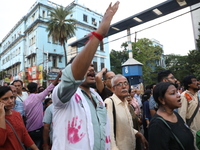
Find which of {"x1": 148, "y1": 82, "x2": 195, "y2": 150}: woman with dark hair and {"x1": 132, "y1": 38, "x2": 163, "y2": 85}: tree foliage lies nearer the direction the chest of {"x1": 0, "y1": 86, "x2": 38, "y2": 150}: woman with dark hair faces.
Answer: the woman with dark hair

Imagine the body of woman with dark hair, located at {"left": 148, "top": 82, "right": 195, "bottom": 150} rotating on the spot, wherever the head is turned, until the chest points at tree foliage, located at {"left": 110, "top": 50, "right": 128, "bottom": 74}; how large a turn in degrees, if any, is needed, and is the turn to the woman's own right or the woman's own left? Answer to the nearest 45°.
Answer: approximately 135° to the woman's own left

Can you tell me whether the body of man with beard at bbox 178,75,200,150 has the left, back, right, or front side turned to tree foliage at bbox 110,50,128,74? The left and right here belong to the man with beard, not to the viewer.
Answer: back

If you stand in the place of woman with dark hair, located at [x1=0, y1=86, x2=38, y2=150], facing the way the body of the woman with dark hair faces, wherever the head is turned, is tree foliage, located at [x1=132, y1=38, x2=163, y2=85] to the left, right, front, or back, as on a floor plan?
left

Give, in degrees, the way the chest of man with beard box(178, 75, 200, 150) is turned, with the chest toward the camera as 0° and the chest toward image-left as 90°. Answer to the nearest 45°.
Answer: approximately 315°

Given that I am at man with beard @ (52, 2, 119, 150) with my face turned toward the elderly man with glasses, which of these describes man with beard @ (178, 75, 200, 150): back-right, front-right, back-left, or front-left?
front-right

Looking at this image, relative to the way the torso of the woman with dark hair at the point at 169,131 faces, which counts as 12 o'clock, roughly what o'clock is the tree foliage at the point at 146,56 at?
The tree foliage is roughly at 7 o'clock from the woman with dark hair.

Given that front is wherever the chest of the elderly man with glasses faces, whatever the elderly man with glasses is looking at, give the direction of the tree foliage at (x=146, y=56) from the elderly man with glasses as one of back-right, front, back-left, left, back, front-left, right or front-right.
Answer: back-left

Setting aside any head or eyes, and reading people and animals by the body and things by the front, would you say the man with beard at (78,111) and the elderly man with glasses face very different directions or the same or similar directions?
same or similar directions

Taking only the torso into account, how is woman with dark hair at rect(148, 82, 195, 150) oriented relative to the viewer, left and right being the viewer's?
facing the viewer and to the right of the viewer

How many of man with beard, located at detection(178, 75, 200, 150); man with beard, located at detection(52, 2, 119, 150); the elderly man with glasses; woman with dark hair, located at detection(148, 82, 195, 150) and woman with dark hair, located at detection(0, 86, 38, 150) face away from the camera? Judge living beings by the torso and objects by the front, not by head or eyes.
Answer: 0

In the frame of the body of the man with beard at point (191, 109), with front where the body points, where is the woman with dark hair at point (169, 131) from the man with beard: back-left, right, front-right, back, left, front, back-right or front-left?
front-right

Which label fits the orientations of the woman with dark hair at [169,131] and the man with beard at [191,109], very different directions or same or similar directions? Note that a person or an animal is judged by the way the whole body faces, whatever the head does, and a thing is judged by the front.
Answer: same or similar directions
